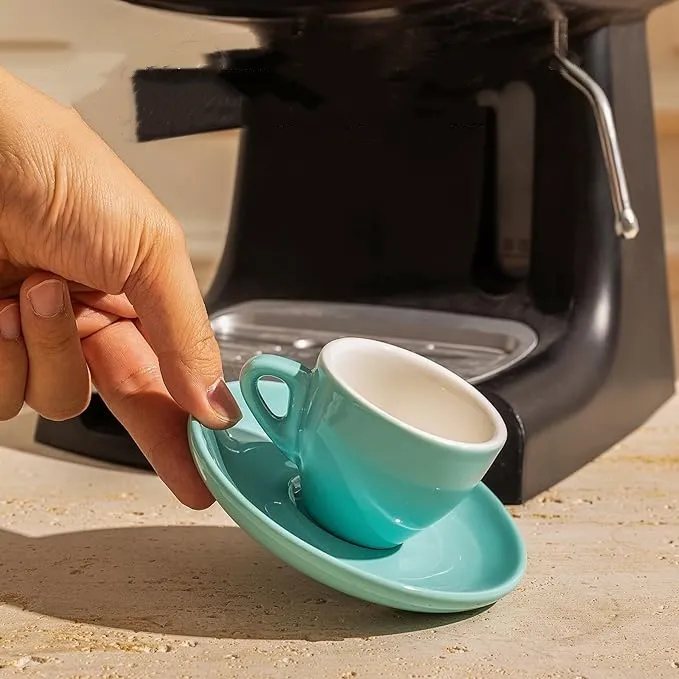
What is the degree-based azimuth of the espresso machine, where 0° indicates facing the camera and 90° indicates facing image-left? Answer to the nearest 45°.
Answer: approximately 45°
